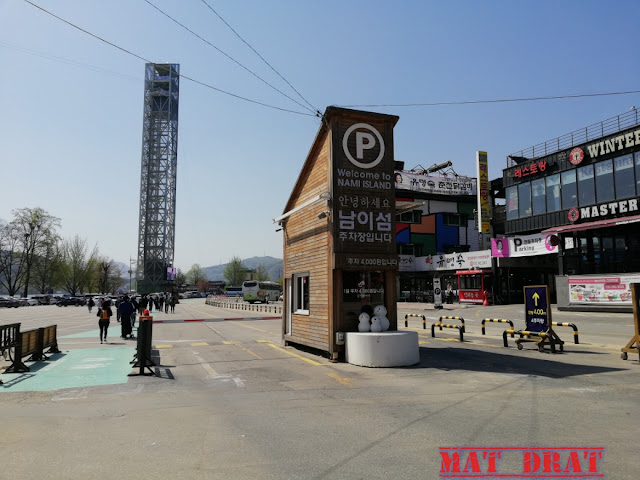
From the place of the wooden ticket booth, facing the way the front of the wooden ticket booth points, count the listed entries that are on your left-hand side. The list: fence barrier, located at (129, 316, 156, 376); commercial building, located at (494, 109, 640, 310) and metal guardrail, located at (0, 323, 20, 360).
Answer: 1

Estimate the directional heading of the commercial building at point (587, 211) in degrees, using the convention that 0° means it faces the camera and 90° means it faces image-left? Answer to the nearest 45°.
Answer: approximately 45°

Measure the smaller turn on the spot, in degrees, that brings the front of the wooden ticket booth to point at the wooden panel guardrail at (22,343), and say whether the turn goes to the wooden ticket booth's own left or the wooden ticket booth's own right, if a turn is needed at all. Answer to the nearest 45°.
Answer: approximately 135° to the wooden ticket booth's own right

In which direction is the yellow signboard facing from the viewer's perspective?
toward the camera

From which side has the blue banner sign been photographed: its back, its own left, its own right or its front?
front

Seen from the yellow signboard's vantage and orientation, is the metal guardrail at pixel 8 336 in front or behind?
in front

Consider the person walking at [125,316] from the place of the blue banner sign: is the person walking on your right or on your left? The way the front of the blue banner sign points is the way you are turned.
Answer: on your right

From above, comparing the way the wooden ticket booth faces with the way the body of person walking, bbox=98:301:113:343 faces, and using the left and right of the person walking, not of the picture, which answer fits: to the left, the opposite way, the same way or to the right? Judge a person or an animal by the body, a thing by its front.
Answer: the opposite way

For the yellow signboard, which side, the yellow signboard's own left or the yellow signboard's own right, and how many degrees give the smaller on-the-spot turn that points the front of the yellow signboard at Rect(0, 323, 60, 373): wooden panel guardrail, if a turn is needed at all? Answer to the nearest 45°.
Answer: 0° — it already faces it

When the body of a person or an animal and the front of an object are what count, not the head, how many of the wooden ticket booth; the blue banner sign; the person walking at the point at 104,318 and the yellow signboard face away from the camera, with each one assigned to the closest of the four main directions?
1

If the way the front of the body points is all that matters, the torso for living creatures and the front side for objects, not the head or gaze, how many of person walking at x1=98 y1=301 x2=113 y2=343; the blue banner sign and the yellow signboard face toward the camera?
2

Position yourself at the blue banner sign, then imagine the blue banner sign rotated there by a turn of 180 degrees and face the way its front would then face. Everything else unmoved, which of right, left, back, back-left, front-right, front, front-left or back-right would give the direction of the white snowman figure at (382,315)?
back-left

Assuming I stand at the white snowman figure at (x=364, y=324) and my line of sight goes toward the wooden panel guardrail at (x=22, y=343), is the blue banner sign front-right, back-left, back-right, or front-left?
back-right

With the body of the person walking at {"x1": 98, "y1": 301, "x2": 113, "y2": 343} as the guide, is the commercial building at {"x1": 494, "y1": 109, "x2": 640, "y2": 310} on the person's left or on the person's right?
on the person's right

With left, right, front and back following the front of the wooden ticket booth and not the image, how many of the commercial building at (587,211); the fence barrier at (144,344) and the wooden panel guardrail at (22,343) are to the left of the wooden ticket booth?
1
